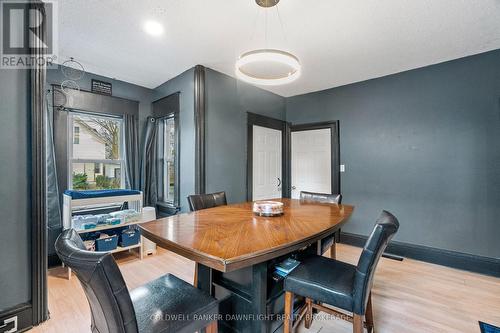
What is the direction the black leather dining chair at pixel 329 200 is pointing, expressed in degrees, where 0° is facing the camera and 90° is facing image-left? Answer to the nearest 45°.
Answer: approximately 45°

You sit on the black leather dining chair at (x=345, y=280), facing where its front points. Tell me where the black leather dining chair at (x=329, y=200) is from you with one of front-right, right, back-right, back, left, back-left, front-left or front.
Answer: front-right

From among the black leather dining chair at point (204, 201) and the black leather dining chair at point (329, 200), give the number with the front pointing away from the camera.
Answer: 0

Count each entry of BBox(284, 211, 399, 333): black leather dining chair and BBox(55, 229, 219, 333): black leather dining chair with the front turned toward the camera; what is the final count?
0

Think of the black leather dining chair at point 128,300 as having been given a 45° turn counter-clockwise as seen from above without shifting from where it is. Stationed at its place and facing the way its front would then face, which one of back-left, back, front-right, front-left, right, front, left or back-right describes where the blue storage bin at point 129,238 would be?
front

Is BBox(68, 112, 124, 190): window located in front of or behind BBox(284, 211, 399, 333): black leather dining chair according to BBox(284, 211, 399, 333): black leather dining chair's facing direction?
in front

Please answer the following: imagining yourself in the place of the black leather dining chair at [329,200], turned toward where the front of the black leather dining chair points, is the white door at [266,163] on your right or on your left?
on your right

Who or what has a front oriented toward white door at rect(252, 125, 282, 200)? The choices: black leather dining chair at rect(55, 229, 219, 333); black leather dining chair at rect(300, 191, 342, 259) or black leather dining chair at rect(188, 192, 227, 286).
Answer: black leather dining chair at rect(55, 229, 219, 333)

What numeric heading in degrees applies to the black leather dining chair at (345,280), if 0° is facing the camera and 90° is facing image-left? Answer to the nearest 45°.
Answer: approximately 135°

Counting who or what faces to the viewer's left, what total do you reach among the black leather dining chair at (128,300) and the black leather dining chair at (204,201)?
0

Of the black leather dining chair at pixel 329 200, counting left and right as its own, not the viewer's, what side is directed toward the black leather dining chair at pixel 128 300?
front

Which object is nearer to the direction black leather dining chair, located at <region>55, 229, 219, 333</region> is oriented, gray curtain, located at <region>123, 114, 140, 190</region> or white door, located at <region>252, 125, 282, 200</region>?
the white door

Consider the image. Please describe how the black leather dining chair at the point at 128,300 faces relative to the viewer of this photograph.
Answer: facing away from the viewer and to the right of the viewer

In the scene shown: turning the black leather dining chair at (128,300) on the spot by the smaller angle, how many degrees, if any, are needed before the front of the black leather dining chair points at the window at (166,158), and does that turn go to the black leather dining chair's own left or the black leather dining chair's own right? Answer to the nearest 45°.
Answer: approximately 45° to the black leather dining chair's own left

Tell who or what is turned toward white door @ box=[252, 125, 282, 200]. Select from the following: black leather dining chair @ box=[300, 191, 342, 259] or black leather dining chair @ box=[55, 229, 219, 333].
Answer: black leather dining chair @ box=[55, 229, 219, 333]

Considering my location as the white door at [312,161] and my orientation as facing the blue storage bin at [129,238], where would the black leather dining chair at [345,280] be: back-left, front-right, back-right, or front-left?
front-left

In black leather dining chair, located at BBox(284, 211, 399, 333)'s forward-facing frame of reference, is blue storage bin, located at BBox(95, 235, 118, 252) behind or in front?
in front
